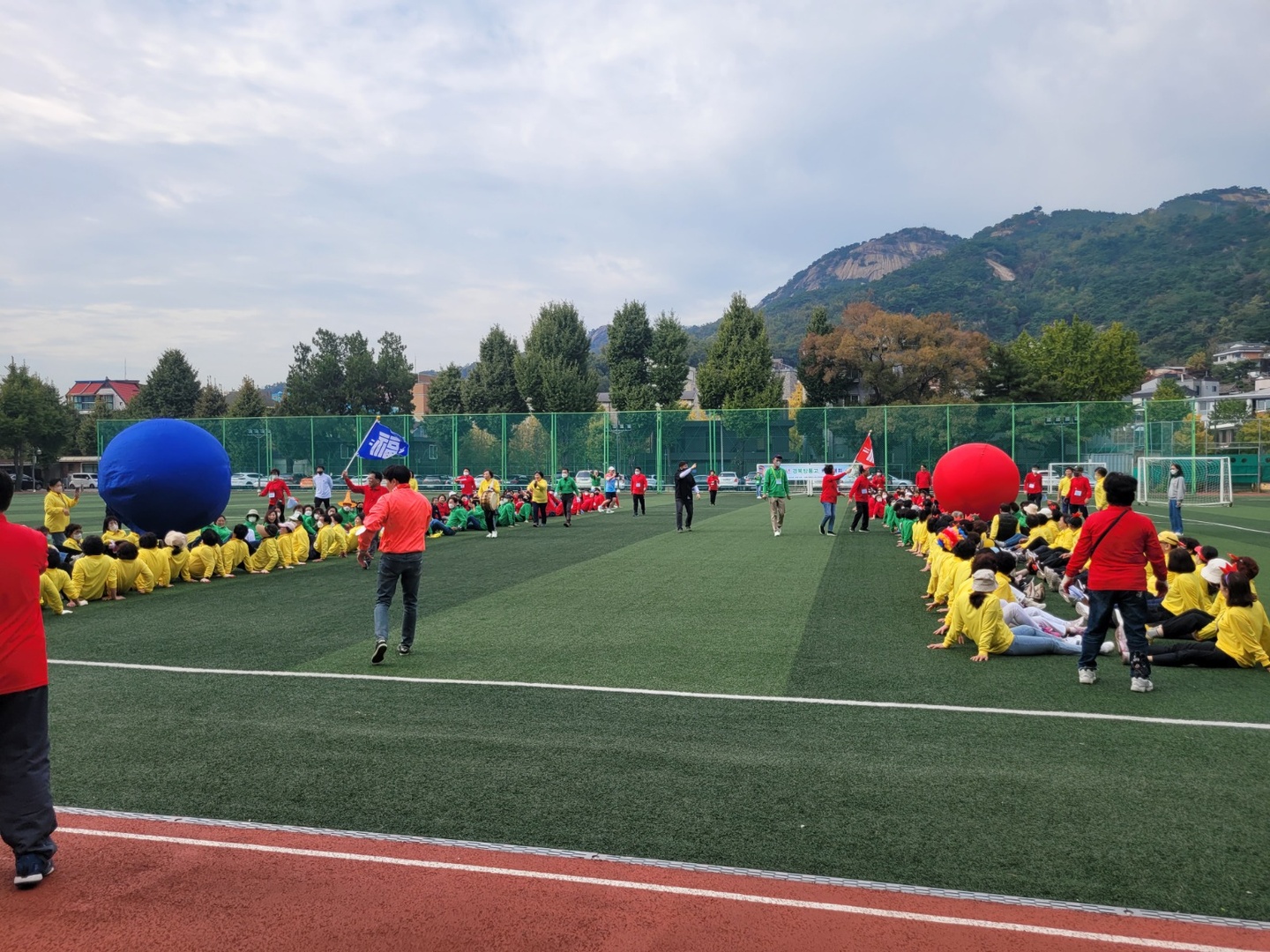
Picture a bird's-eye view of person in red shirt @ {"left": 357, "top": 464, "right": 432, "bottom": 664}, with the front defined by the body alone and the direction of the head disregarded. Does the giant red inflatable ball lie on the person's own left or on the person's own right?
on the person's own right

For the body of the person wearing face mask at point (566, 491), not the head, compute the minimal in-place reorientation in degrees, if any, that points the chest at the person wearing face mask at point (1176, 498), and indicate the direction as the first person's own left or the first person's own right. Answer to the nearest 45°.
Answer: approximately 45° to the first person's own left

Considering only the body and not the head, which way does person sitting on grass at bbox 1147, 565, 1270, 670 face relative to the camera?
to the viewer's left

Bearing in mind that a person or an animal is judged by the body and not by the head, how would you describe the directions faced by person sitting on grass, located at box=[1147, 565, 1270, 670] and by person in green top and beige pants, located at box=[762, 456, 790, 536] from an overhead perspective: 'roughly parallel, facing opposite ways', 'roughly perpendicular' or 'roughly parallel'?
roughly perpendicular

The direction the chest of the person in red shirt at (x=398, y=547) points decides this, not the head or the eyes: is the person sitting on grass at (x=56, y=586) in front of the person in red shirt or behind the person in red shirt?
in front

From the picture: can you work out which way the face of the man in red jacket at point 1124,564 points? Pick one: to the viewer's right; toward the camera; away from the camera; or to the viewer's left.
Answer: away from the camera

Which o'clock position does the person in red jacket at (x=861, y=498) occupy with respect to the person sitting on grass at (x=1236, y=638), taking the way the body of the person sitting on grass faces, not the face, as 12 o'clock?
The person in red jacket is roughly at 2 o'clock from the person sitting on grass.

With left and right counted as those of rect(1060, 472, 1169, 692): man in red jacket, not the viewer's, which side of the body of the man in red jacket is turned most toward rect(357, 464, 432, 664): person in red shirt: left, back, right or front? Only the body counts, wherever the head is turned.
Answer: left
